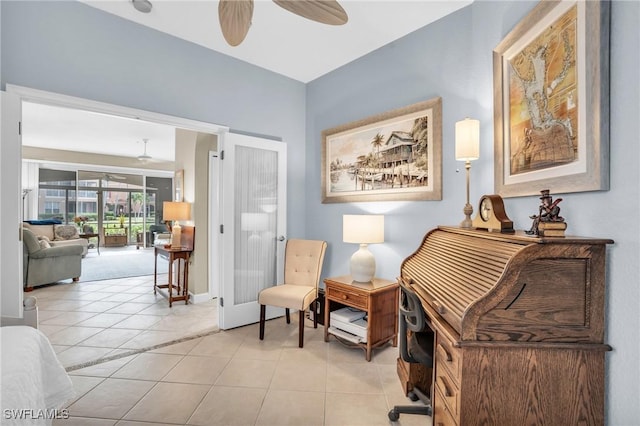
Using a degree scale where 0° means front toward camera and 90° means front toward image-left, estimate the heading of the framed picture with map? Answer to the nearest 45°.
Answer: approximately 45°

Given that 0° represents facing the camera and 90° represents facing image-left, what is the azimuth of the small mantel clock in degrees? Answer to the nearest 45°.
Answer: approximately 45°

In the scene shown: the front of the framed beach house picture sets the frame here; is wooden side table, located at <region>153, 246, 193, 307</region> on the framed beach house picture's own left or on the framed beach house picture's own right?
on the framed beach house picture's own right

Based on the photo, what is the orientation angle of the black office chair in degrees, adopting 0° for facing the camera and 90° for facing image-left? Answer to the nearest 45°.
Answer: approximately 225°

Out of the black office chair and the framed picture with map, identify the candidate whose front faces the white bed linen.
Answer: the framed picture with map

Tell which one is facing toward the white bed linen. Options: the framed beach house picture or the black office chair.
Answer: the framed beach house picture

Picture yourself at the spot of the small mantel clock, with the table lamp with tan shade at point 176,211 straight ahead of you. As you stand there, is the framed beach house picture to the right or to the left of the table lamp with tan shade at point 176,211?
right

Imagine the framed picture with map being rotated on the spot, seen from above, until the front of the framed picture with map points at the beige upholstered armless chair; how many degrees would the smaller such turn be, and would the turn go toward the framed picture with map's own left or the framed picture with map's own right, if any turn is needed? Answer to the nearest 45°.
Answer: approximately 45° to the framed picture with map's own right
